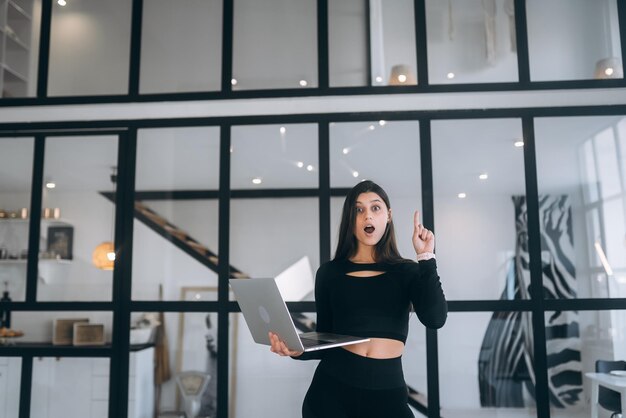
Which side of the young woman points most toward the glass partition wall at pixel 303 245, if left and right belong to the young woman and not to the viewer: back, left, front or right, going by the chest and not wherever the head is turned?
back

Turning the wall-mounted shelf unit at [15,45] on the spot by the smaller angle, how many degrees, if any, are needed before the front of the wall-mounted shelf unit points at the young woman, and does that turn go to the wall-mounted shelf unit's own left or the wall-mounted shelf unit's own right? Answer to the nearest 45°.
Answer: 0° — it already faces them

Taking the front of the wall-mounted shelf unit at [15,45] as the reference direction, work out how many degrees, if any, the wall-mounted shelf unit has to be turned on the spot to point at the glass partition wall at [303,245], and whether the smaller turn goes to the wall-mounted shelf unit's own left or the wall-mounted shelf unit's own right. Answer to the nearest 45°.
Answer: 0° — it already faces it

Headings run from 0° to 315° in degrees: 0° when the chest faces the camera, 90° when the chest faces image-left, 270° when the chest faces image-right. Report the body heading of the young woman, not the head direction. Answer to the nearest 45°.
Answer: approximately 0°

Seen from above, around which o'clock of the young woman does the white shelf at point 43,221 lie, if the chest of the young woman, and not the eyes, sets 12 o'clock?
The white shelf is roughly at 4 o'clock from the young woman.

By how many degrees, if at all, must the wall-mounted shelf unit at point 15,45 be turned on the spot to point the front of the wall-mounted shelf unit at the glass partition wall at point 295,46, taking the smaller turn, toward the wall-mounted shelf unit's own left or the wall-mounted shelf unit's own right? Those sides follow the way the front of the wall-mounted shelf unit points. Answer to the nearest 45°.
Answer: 0° — it already faces it

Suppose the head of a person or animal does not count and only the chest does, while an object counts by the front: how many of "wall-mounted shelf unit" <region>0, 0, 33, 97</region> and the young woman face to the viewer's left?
0

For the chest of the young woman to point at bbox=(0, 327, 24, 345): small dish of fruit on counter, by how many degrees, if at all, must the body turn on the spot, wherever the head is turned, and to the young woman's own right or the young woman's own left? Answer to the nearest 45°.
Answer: approximately 135° to the young woman's own right

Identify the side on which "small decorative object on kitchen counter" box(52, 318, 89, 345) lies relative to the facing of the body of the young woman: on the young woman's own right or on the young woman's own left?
on the young woman's own right
